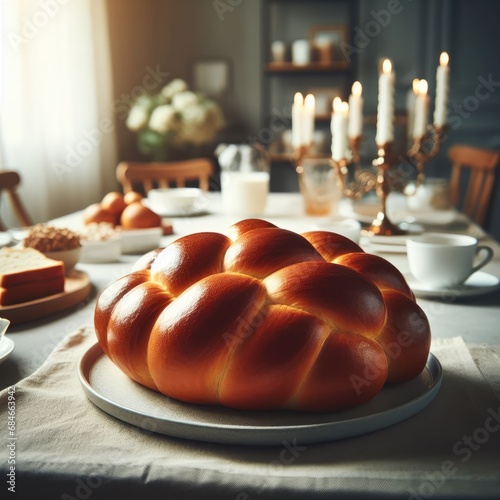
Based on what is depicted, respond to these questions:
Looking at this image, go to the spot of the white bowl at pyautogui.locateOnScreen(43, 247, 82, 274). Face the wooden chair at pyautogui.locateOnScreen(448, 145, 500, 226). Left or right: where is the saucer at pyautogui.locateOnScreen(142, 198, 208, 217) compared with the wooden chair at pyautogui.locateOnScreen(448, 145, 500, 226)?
left

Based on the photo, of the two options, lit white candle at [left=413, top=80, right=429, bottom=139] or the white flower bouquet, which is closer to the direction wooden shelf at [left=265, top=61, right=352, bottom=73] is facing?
the lit white candle

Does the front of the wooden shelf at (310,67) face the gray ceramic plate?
yes

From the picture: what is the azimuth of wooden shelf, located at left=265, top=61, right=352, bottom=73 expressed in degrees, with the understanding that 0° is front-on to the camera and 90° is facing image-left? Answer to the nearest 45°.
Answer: approximately 0°

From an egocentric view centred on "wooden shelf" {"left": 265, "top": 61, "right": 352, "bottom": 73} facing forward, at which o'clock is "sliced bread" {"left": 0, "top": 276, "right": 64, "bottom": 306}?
The sliced bread is roughly at 12 o'clock from the wooden shelf.

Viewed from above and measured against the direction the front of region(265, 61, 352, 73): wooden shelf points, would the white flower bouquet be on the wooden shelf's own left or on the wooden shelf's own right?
on the wooden shelf's own right

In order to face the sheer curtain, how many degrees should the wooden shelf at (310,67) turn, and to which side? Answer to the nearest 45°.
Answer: approximately 45° to its right

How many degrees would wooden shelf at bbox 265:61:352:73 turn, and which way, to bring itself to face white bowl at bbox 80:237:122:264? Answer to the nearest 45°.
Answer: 0° — it already faces it

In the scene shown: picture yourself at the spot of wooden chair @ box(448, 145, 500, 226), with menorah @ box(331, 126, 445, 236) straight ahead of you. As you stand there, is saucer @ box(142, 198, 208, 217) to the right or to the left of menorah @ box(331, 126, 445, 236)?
right

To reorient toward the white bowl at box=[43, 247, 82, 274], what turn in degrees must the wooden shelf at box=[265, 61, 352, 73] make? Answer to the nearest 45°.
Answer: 0° — it already faces it

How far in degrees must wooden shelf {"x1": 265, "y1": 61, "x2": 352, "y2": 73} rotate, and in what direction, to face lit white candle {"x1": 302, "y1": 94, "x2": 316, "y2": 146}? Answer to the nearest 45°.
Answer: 0° — it already faces it

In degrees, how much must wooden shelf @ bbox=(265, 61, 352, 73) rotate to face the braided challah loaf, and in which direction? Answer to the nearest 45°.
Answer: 0° — it already faces it

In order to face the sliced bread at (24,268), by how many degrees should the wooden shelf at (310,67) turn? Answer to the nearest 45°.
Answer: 0° — it already faces it
